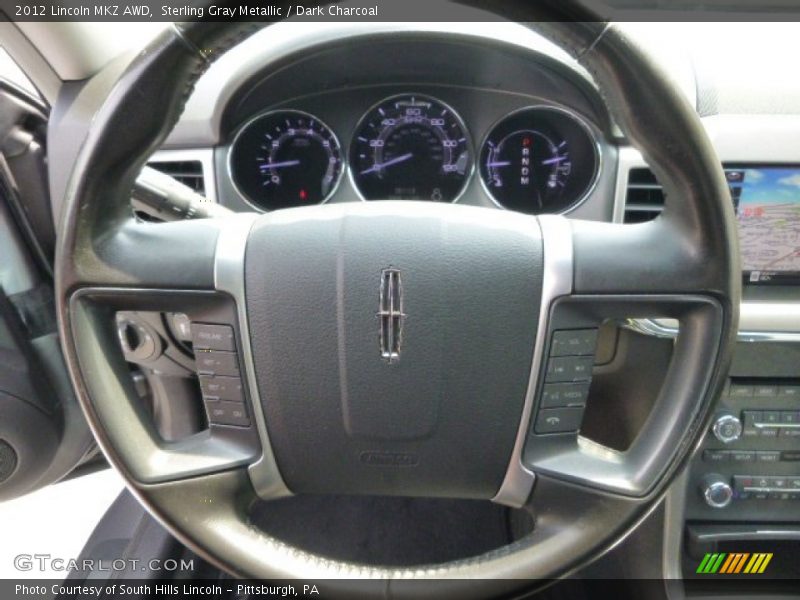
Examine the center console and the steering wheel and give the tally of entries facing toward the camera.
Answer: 2

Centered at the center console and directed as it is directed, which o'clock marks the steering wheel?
The steering wheel is roughly at 1 o'clock from the center console.

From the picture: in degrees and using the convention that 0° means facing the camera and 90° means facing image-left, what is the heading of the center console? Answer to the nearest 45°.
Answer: approximately 0°

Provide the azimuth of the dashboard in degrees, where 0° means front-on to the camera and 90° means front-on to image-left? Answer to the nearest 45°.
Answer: approximately 0°

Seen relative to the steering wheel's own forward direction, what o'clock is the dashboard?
The dashboard is roughly at 7 o'clock from the steering wheel.

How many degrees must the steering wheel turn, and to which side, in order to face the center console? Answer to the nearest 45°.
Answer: approximately 135° to its left

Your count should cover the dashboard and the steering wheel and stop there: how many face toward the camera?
2
